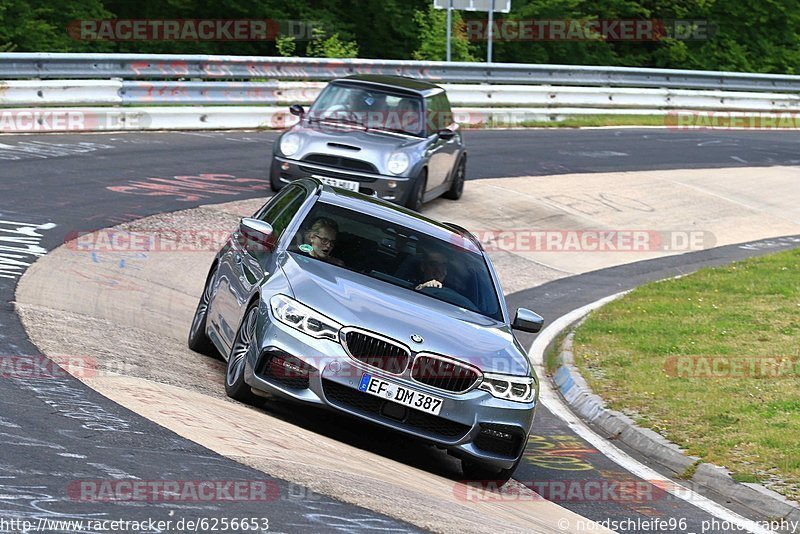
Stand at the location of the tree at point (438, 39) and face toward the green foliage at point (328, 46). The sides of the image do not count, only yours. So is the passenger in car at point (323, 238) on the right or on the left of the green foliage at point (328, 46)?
left

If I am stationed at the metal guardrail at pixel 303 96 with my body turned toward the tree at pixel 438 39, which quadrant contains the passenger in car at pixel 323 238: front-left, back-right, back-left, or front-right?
back-right

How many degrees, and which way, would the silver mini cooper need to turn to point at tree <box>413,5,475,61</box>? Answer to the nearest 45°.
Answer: approximately 135° to its right

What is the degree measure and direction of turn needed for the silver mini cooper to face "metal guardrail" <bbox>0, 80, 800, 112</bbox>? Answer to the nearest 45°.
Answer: approximately 135° to its right

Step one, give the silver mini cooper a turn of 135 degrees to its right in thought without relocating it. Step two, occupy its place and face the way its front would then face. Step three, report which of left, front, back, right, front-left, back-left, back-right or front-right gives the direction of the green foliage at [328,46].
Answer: front

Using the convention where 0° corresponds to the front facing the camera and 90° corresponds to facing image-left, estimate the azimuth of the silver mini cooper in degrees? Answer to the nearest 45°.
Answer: approximately 45°

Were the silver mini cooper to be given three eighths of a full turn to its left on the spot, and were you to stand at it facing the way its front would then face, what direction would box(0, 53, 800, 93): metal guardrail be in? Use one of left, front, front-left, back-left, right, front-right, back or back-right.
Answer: left

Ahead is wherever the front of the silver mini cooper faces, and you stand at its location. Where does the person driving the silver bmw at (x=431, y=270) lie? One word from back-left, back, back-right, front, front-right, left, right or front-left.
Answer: front-left
